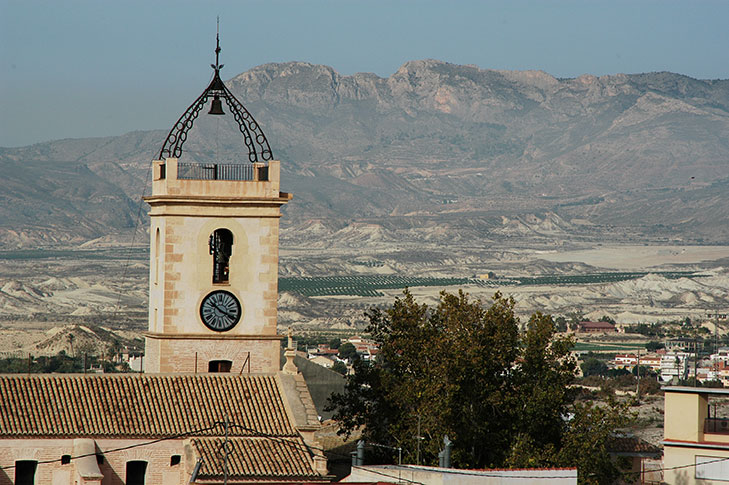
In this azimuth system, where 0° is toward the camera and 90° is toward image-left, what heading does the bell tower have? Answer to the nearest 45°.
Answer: approximately 0°

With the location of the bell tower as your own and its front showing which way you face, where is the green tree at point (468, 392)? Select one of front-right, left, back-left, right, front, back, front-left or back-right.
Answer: left
